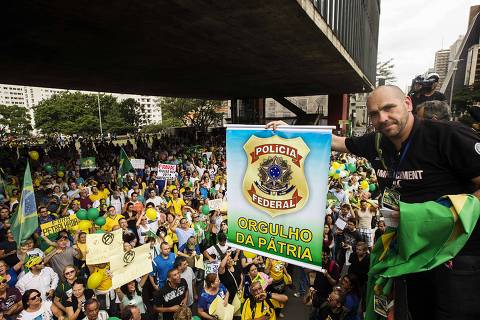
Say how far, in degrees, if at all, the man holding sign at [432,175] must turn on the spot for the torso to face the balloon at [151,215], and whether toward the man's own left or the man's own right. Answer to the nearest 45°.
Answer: approximately 90° to the man's own right

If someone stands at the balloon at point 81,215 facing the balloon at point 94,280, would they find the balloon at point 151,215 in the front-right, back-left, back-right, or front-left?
front-left

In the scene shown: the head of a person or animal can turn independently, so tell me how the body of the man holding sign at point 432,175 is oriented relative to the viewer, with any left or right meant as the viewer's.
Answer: facing the viewer and to the left of the viewer
